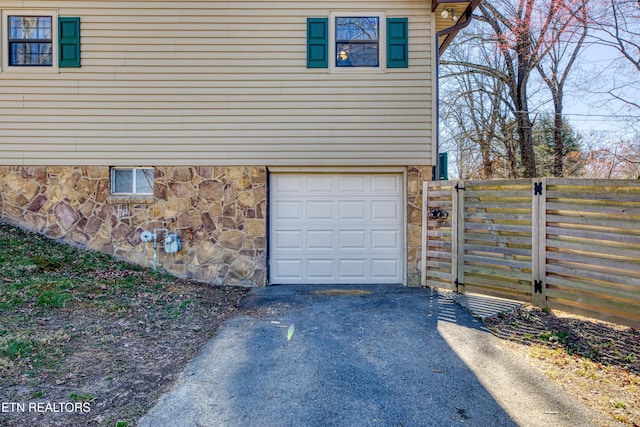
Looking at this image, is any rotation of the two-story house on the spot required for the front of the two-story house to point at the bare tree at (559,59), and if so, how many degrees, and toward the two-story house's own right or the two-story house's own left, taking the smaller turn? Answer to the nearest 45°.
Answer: approximately 90° to the two-story house's own left

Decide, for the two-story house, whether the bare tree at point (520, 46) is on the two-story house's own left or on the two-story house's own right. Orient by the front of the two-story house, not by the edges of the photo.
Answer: on the two-story house's own left

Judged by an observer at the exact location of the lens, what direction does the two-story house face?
facing the viewer

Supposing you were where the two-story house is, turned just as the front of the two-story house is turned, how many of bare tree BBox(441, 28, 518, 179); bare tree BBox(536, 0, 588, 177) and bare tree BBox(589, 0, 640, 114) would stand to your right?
0

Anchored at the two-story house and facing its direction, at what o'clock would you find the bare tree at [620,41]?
The bare tree is roughly at 9 o'clock from the two-story house.

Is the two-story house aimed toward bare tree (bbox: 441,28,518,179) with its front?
no

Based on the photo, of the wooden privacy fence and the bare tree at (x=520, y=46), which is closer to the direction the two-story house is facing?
the wooden privacy fence

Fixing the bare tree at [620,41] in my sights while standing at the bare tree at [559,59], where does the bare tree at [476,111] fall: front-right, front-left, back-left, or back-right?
back-right

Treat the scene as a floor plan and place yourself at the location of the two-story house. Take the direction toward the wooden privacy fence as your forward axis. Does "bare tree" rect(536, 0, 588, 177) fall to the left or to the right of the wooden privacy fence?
left

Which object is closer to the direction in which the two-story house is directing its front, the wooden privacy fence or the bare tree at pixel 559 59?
the wooden privacy fence

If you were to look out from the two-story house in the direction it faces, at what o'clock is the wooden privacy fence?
The wooden privacy fence is roughly at 10 o'clock from the two-story house.
